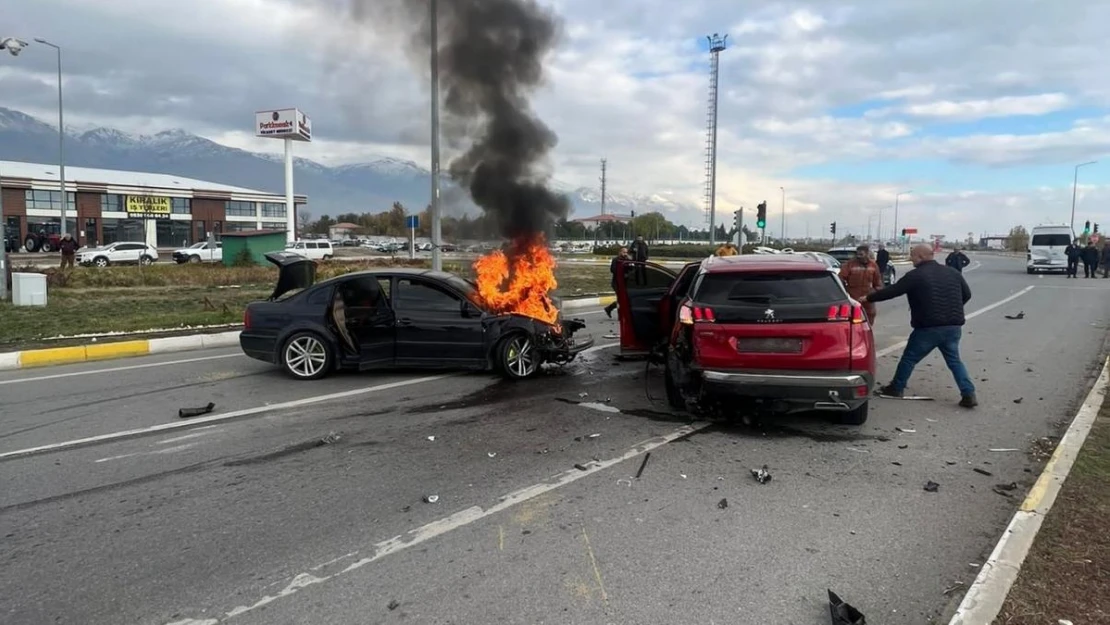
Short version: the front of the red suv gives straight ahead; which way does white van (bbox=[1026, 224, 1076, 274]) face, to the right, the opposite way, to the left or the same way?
the same way

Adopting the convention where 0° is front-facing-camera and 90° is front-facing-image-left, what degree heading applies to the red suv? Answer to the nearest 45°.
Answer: approximately 180°

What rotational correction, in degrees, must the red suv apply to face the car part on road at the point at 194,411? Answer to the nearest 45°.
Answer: approximately 90° to its left

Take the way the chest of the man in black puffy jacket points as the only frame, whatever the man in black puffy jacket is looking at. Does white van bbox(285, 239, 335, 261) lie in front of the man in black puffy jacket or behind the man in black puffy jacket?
in front

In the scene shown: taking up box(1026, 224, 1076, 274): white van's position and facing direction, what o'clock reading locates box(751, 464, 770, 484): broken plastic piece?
The broken plastic piece is roughly at 6 o'clock from the white van.

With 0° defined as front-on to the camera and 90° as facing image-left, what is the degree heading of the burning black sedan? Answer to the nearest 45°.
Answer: approximately 270°

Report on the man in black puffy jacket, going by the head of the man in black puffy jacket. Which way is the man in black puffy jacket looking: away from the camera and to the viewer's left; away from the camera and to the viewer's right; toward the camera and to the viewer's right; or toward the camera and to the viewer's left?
away from the camera and to the viewer's left

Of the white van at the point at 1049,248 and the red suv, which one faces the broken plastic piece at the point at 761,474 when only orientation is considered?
the white van

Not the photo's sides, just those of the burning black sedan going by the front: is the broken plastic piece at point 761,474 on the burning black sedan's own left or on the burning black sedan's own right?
on the burning black sedan's own right

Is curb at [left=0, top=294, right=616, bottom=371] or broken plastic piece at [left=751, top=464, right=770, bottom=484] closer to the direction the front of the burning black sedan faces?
the broken plastic piece
